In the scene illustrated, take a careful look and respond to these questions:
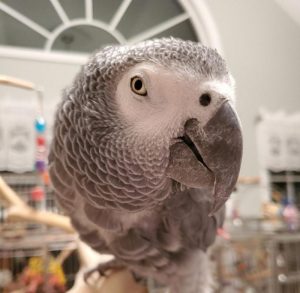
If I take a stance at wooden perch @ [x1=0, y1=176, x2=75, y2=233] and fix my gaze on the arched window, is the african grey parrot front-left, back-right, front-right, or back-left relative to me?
back-right

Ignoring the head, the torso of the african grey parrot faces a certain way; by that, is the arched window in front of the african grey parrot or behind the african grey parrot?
behind

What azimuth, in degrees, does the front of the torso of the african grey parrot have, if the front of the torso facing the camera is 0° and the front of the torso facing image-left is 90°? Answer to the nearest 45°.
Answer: approximately 315°

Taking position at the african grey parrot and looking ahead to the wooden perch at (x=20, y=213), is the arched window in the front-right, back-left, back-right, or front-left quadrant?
front-right

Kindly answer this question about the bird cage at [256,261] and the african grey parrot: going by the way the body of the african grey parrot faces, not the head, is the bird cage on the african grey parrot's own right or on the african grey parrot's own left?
on the african grey parrot's own left

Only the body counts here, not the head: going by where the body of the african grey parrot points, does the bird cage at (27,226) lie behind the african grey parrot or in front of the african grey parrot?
behind
